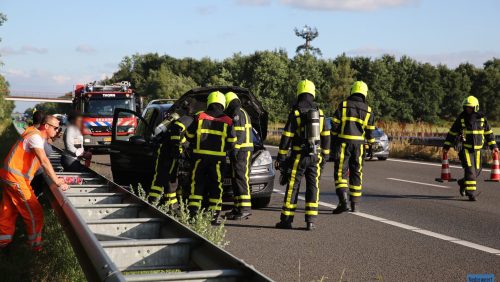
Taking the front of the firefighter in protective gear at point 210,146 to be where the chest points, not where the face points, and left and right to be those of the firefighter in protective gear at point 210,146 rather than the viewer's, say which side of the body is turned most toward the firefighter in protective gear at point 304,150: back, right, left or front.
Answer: right

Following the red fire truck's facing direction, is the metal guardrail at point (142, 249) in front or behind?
in front

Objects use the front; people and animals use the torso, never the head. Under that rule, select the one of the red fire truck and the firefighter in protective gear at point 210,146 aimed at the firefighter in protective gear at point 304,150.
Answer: the red fire truck

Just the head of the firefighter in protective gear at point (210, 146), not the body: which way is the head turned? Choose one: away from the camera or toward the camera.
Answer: away from the camera

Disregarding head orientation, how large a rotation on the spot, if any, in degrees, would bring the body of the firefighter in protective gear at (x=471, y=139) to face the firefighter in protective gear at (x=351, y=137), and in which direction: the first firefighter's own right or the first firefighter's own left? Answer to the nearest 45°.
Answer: approximately 45° to the first firefighter's own right

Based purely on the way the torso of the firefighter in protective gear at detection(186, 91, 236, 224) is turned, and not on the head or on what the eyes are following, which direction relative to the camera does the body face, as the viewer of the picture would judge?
away from the camera

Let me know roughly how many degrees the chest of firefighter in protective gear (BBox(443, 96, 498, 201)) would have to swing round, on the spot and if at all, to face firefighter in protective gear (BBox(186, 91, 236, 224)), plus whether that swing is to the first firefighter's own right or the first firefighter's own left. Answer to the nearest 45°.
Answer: approximately 45° to the first firefighter's own right

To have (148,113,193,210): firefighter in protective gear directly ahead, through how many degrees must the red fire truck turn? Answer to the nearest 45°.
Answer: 0° — it already faces them

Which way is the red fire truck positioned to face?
toward the camera

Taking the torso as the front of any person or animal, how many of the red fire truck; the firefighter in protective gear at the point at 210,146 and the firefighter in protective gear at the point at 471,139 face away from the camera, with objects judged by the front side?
1

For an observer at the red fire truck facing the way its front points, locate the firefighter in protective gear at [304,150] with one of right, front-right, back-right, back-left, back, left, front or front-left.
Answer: front

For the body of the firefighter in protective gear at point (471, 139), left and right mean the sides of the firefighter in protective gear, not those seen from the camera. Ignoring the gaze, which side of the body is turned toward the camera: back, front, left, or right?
front

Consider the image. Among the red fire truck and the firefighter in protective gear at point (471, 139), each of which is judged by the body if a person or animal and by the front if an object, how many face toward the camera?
2
